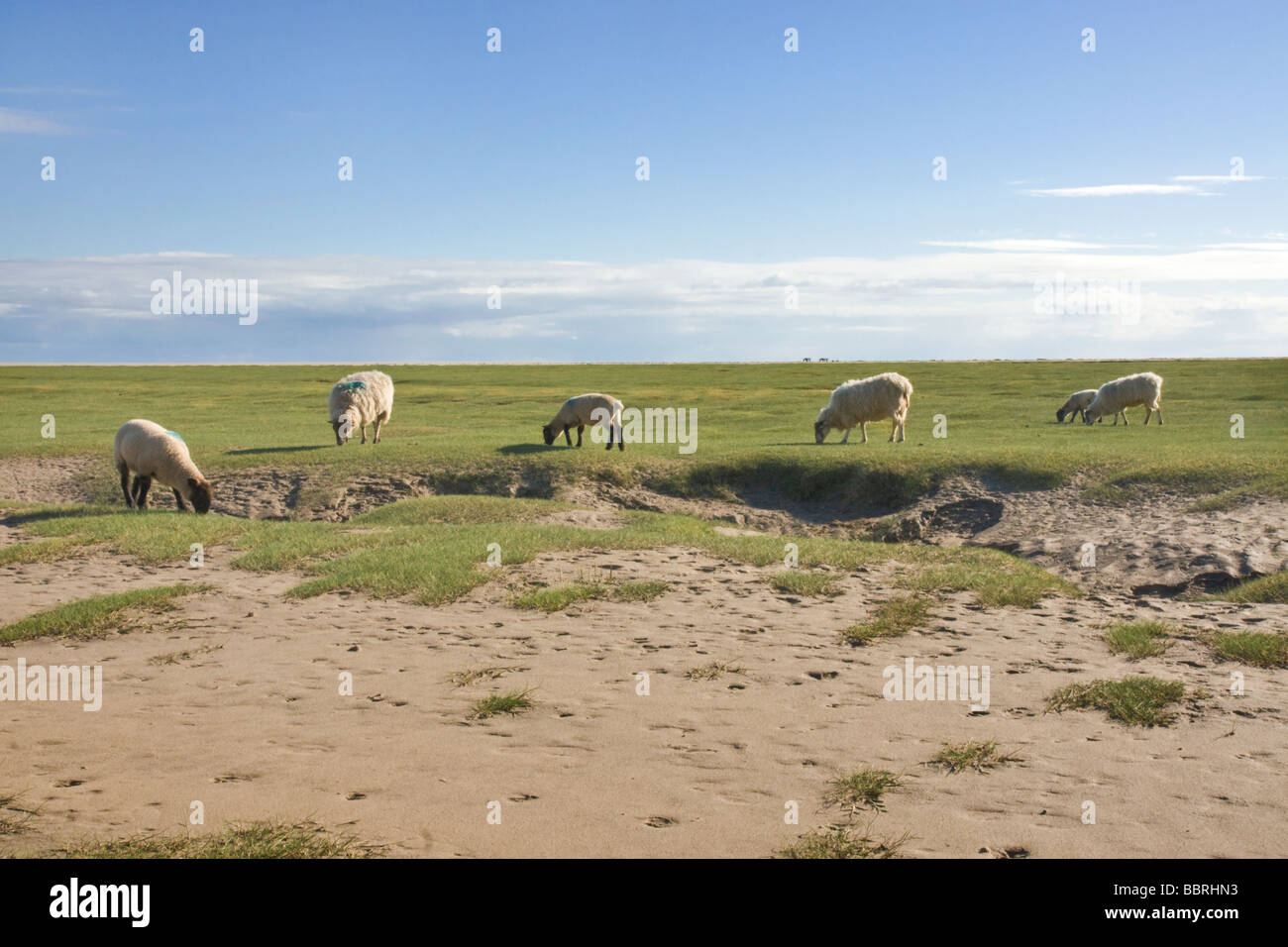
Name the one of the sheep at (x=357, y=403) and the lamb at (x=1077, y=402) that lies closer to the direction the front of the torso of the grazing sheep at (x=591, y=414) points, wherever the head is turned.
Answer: the sheep

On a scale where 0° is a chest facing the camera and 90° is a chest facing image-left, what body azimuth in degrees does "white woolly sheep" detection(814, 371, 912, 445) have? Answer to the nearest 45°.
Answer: approximately 90°

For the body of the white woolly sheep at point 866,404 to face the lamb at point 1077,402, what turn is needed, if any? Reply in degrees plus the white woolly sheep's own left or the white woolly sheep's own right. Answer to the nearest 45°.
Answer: approximately 135° to the white woolly sheep's own right

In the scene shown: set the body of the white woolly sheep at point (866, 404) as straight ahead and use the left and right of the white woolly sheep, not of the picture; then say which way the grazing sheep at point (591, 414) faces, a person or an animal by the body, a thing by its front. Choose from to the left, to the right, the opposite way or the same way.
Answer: the same way

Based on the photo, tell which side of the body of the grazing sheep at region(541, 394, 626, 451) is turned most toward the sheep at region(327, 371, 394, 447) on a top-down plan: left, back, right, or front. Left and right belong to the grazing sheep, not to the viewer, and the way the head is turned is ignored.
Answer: front

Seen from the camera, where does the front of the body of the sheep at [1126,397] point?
to the viewer's left

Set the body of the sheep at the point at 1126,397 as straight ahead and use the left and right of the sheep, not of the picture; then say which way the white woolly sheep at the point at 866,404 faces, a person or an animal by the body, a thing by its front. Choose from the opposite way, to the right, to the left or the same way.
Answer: the same way

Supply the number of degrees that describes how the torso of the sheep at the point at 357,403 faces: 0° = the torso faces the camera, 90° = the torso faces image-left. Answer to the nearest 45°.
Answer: approximately 45°

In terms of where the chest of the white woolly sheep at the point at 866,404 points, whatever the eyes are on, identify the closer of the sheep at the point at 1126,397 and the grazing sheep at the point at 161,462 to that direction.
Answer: the grazing sheep

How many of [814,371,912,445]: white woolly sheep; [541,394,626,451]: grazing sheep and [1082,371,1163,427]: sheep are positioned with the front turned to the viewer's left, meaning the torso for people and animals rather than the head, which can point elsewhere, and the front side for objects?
3

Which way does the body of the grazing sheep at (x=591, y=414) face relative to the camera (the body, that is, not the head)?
to the viewer's left

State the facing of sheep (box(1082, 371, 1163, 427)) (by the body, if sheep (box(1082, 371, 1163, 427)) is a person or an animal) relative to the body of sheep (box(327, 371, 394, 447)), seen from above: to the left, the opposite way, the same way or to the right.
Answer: to the right

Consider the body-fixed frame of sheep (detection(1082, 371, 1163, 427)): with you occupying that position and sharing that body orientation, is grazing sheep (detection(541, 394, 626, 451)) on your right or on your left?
on your left

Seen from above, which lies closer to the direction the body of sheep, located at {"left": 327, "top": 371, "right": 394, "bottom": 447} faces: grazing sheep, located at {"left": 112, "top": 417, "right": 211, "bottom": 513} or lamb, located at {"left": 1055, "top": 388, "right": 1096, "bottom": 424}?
the grazing sheep

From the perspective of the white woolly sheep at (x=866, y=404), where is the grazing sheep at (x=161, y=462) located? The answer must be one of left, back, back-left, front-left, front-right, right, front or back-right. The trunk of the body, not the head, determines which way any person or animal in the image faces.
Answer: front-left
